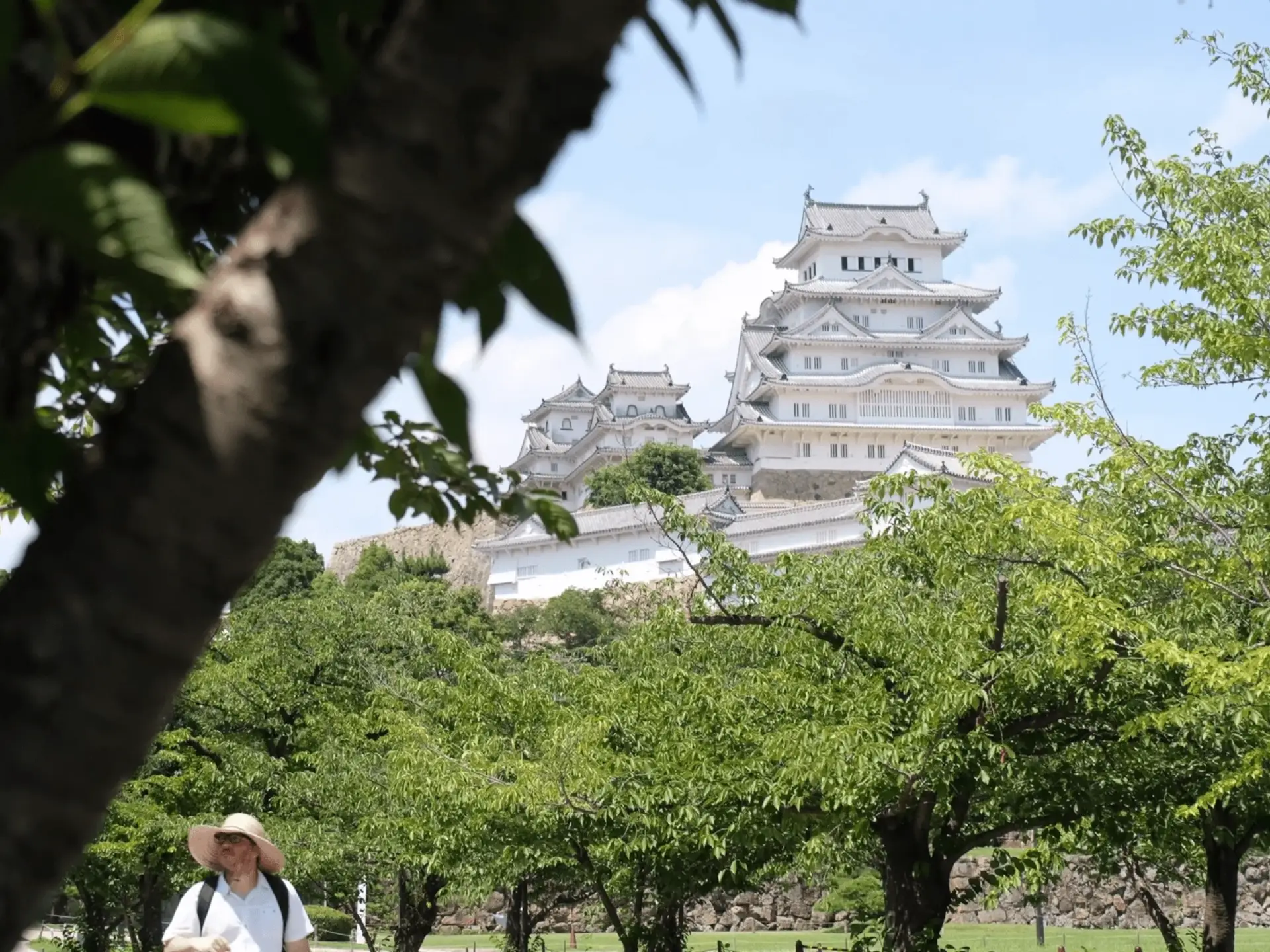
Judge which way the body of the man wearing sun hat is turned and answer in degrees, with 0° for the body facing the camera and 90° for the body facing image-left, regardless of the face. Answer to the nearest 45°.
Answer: approximately 0°

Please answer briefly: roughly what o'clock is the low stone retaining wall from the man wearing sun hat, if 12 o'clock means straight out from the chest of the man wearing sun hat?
The low stone retaining wall is roughly at 7 o'clock from the man wearing sun hat.
